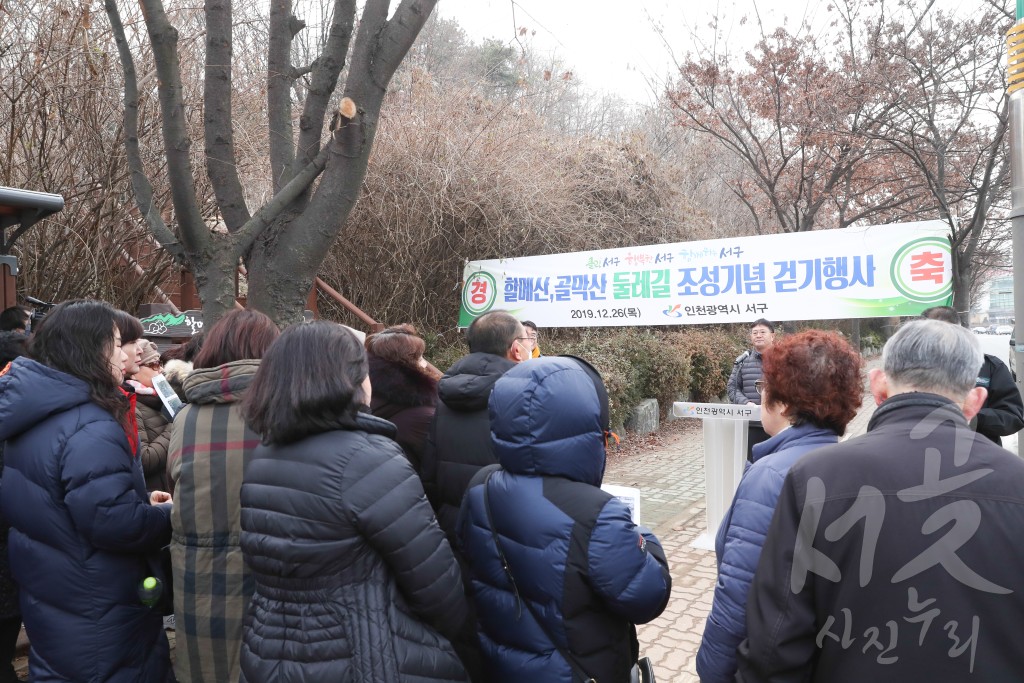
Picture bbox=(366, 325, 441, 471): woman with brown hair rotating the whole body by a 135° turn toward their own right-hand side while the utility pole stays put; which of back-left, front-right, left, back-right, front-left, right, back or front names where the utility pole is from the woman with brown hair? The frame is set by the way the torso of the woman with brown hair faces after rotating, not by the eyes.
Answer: left

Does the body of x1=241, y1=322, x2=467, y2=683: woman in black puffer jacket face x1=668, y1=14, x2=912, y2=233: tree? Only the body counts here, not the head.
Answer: yes

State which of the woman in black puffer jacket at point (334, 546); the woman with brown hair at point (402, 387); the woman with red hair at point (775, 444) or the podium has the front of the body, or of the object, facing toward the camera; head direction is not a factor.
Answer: the podium

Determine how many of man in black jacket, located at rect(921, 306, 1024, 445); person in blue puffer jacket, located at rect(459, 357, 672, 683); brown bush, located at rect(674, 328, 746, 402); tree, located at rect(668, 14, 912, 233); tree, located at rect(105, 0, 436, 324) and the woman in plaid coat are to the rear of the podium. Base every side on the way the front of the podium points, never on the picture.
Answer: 2

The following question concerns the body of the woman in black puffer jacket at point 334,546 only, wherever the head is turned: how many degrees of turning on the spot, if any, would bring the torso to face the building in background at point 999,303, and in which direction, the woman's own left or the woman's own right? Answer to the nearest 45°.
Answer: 0° — they already face it

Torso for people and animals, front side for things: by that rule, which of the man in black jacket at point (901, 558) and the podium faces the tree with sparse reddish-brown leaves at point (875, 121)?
the man in black jacket

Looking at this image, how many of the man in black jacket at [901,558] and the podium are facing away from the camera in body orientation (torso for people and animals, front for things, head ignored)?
1

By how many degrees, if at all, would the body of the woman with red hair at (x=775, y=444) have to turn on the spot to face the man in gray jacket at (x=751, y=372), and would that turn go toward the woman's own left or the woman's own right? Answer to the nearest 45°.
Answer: approximately 45° to the woman's own right

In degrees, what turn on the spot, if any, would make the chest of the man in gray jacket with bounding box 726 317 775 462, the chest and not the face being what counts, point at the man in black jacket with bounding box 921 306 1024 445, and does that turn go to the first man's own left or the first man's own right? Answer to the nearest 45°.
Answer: approximately 45° to the first man's own left

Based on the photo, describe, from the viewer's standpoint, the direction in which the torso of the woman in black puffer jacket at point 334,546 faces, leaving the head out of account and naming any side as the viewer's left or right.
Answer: facing away from the viewer and to the right of the viewer

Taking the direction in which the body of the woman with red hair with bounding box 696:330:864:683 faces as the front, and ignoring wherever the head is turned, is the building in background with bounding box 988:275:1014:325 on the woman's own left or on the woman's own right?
on the woman's own right

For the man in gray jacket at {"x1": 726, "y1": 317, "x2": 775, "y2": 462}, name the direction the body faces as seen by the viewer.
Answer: toward the camera

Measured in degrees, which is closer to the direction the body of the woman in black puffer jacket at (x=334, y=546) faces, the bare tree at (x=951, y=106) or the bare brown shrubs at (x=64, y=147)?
the bare tree

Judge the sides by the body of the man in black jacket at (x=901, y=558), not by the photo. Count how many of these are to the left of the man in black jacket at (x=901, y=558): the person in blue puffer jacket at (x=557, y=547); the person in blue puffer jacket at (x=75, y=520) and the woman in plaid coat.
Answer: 3

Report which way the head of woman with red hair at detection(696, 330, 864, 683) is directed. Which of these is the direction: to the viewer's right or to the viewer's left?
to the viewer's left
